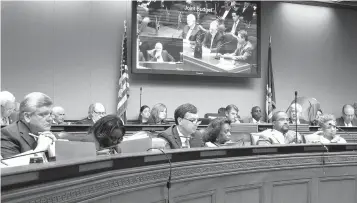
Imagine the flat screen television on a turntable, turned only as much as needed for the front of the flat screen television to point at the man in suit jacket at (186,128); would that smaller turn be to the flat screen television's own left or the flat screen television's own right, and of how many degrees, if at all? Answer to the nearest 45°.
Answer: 0° — it already faces them

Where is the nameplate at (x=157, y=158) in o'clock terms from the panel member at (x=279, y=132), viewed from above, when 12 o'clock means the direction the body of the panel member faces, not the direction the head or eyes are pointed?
The nameplate is roughly at 2 o'clock from the panel member.

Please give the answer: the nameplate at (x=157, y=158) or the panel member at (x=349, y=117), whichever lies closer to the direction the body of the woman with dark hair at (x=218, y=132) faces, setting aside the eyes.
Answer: the nameplate

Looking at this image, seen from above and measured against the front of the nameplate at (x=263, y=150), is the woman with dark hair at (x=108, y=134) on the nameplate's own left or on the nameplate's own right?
on the nameplate's own right
